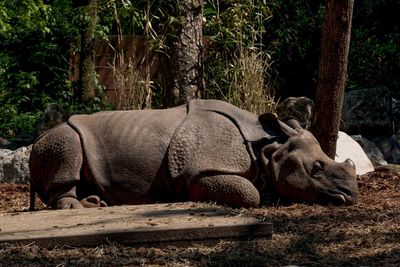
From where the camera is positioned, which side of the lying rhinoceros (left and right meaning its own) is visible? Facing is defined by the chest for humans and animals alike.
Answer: right

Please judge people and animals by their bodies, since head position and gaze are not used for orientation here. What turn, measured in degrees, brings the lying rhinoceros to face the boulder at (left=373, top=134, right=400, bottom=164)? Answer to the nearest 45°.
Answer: approximately 45° to its left

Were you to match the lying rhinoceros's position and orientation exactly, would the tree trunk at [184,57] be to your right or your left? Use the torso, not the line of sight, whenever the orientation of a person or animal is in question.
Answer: on your left

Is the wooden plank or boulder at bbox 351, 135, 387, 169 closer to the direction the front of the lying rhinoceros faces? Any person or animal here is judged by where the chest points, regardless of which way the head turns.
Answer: the boulder

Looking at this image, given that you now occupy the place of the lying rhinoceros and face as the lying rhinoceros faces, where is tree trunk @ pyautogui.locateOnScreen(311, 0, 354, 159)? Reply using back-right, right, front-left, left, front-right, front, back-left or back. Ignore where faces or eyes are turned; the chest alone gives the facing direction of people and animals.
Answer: front-left

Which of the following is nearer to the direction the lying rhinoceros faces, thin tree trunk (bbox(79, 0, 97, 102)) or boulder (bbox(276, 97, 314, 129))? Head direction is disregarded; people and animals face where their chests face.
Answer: the boulder

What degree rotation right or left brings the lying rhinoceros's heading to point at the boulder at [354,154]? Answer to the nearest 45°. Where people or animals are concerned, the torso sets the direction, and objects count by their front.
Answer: approximately 45° to its left

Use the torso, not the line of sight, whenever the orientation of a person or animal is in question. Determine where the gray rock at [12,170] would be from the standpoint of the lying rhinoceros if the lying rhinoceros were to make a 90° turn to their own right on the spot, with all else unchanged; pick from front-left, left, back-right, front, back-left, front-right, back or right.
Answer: back-right

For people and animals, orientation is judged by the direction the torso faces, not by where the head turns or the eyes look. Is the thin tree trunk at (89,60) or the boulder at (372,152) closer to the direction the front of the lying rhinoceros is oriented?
the boulder

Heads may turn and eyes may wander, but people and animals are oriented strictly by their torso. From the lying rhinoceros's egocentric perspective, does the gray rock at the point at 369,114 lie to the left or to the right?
on its left

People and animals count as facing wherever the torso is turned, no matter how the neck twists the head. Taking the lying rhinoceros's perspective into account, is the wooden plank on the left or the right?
on its right
